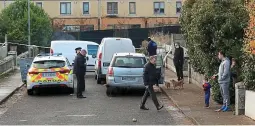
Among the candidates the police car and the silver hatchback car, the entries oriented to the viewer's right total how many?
0

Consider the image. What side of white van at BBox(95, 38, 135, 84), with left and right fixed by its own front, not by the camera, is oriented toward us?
back

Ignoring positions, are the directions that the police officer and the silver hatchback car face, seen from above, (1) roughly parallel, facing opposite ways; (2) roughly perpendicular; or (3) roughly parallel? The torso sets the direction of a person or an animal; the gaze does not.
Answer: roughly perpendicular

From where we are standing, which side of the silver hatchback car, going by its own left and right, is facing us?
back

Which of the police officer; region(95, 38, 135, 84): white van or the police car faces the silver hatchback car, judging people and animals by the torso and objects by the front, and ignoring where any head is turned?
the police officer

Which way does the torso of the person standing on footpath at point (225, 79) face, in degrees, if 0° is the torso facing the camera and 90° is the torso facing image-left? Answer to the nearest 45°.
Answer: approximately 90°

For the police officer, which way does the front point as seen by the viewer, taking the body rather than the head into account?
to the viewer's right

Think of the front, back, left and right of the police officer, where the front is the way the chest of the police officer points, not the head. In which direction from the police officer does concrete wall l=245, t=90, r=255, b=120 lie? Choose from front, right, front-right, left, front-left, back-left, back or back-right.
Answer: front-right

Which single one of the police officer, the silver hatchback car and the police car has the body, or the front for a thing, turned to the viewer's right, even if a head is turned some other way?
the police officer

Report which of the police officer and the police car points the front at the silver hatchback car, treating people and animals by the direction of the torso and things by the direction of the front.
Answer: the police officer
